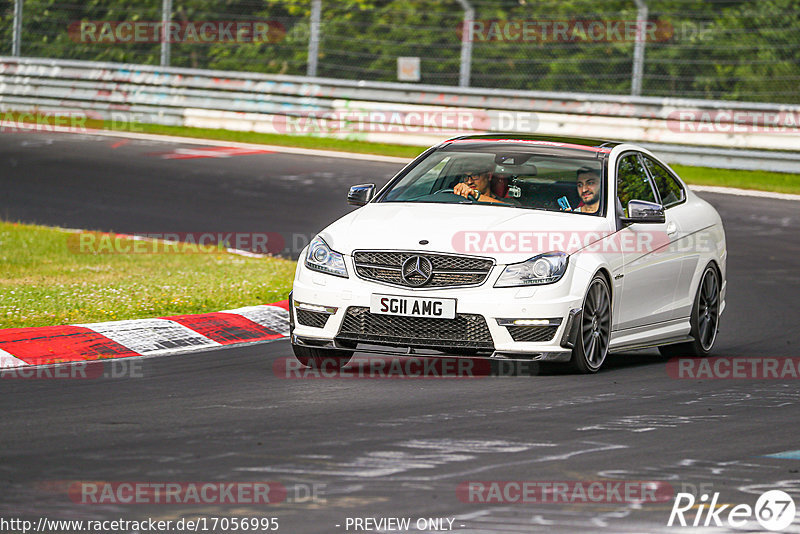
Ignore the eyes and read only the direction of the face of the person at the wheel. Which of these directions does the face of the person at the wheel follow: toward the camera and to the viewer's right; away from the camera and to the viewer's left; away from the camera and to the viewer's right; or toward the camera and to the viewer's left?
toward the camera and to the viewer's left

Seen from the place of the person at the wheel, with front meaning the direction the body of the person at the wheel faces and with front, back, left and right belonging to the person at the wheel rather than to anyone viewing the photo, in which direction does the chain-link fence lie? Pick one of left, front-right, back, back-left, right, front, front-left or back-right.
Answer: back-right

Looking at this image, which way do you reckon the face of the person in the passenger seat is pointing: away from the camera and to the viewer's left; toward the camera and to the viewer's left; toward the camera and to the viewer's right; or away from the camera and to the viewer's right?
toward the camera and to the viewer's left

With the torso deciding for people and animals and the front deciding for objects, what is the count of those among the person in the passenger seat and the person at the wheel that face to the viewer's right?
0

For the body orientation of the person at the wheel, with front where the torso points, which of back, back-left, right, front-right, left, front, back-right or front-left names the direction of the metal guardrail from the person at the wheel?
back-right

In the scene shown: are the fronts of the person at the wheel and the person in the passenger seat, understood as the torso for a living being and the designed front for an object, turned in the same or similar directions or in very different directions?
same or similar directions

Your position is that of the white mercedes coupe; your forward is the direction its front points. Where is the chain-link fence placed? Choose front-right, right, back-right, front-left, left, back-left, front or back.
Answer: back-right

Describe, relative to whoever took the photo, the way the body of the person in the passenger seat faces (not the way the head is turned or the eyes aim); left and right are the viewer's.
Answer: facing the viewer and to the left of the viewer

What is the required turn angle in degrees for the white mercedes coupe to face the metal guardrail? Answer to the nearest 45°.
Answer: approximately 135° to its right
